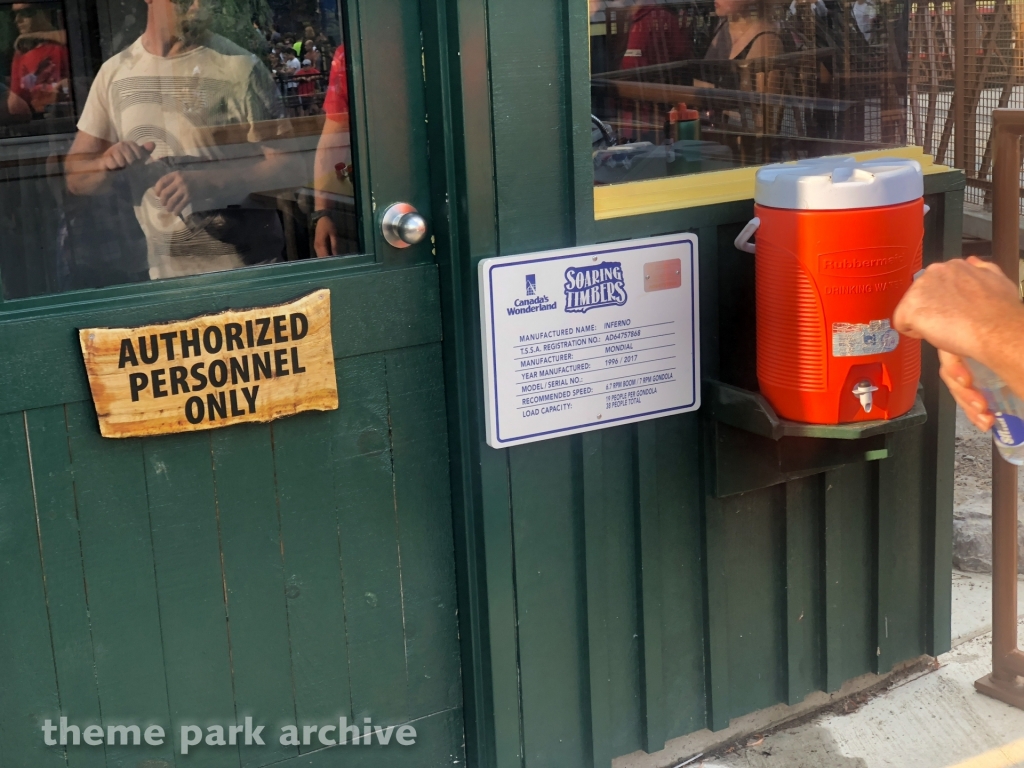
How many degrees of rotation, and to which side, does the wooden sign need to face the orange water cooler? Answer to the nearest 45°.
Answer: approximately 90° to its left

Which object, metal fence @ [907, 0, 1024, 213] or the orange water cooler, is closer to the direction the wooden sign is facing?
the orange water cooler

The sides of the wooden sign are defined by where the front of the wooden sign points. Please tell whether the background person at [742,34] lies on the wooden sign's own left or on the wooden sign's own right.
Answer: on the wooden sign's own left

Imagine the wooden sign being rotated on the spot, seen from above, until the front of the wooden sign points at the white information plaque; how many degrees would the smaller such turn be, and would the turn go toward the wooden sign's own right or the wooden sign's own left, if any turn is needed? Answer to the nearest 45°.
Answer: approximately 90° to the wooden sign's own left

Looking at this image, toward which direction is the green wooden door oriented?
toward the camera

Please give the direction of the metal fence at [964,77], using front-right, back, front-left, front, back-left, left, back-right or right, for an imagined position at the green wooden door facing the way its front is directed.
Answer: back-left

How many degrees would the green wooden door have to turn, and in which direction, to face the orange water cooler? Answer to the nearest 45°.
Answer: approximately 90° to its left

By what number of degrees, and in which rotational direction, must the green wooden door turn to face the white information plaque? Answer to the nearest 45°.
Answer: approximately 90° to its left
